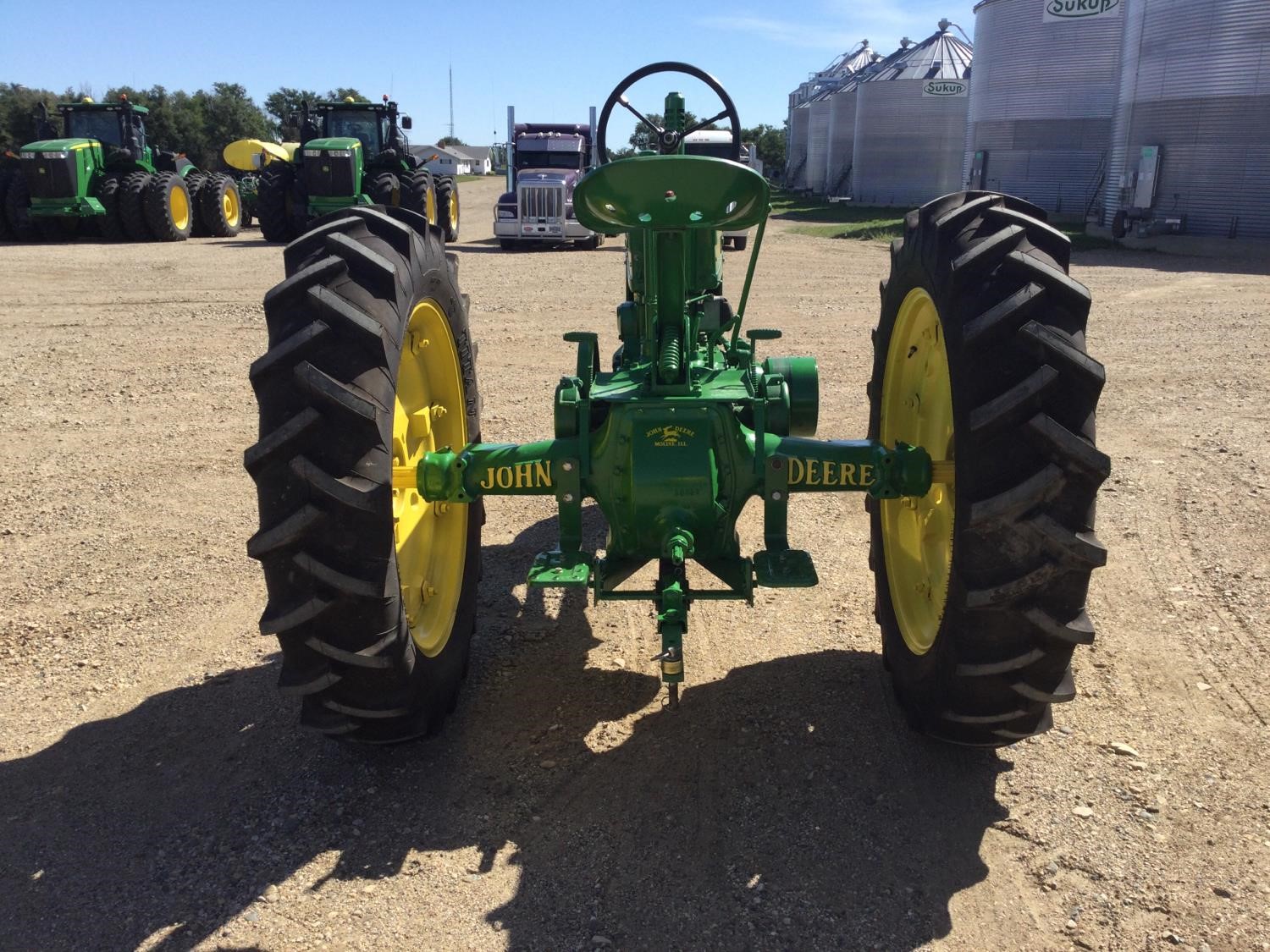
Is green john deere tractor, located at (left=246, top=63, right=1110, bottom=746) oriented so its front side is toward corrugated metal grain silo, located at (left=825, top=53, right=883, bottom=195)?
yes

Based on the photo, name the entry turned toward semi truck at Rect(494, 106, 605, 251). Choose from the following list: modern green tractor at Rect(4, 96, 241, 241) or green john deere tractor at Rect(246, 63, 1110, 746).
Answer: the green john deere tractor

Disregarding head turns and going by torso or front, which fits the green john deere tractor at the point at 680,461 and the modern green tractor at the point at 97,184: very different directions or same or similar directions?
very different directions

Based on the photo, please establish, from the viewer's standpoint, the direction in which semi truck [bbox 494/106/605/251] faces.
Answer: facing the viewer

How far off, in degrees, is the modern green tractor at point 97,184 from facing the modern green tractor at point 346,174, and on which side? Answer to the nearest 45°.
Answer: approximately 90° to its left

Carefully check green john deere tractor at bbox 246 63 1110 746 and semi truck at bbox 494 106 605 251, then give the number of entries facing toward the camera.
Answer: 1

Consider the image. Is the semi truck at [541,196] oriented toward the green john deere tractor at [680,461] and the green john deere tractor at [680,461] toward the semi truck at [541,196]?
yes

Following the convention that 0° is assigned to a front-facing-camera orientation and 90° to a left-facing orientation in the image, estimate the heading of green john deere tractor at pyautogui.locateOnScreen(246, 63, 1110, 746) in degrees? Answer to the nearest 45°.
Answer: approximately 180°

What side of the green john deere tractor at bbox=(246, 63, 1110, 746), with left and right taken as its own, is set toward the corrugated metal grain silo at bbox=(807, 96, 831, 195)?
front

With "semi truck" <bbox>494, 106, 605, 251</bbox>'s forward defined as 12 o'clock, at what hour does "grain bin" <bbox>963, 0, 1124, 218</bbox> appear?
The grain bin is roughly at 8 o'clock from the semi truck.

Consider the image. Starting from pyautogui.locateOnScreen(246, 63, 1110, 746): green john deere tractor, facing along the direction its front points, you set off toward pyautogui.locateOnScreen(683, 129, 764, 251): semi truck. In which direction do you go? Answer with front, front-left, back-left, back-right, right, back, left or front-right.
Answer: front

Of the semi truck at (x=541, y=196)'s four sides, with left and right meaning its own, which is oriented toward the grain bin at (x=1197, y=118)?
left

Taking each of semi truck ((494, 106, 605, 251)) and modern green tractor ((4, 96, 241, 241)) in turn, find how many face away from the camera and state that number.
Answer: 0

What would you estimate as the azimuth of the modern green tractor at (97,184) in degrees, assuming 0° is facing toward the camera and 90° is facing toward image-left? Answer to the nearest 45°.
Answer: approximately 45°
